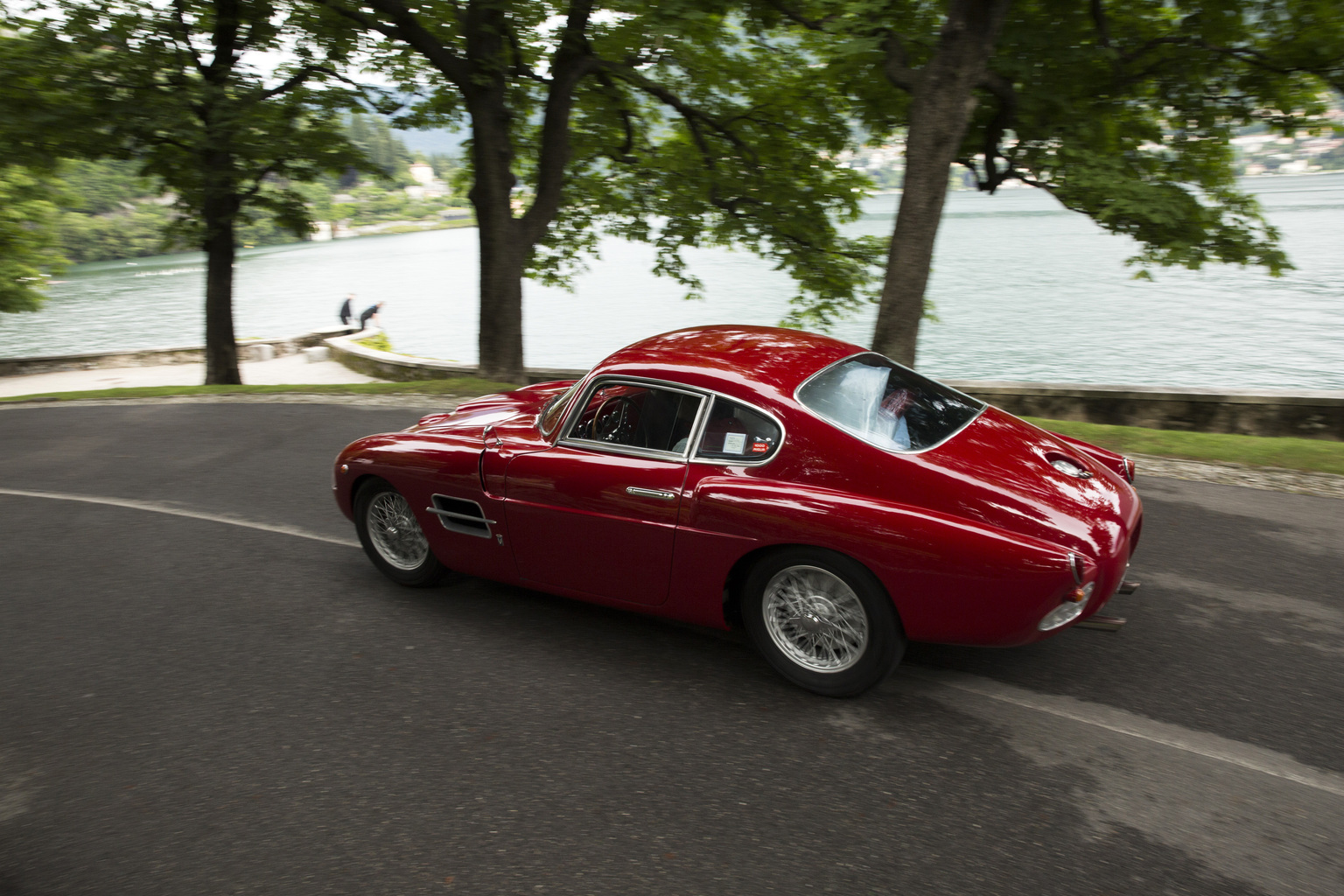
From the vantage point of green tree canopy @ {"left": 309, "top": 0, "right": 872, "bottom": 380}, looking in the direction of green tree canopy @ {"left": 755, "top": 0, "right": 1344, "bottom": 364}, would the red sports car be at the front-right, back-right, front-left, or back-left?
front-right

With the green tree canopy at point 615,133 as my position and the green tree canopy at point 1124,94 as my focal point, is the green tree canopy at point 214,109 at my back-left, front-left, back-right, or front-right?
back-right

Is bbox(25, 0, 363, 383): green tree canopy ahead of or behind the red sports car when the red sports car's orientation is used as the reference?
ahead

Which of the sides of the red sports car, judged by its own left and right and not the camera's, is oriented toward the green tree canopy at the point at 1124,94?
right

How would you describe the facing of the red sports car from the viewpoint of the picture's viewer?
facing away from the viewer and to the left of the viewer

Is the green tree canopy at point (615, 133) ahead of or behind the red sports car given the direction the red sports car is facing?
ahead
